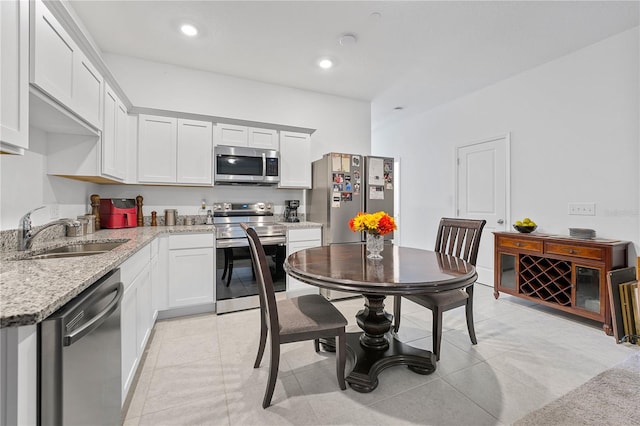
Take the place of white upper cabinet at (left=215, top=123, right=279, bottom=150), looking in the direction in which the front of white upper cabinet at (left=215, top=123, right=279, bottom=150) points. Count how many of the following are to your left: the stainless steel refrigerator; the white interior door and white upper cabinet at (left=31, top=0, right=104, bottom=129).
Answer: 2

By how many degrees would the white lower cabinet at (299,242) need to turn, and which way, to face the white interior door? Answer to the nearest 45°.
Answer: approximately 90° to its left

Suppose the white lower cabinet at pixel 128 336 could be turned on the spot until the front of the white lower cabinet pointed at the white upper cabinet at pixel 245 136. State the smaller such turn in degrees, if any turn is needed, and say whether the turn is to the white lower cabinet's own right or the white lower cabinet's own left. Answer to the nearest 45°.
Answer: approximately 45° to the white lower cabinet's own left

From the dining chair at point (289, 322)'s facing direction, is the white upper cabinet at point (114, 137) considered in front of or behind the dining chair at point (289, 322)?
behind

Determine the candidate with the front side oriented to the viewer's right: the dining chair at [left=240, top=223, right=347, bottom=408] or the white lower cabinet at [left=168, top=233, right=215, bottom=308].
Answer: the dining chair

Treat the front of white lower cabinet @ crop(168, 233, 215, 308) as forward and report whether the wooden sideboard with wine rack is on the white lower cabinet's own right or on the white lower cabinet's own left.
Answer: on the white lower cabinet's own left

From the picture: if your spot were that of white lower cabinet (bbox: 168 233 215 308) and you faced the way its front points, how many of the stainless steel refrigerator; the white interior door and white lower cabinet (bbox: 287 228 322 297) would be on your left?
3

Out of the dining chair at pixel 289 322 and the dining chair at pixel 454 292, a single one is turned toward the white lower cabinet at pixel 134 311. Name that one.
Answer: the dining chair at pixel 454 292

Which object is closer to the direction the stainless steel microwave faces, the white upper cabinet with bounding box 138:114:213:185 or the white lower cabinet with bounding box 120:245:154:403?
the white lower cabinet

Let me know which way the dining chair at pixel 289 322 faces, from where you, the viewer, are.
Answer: facing to the right of the viewer

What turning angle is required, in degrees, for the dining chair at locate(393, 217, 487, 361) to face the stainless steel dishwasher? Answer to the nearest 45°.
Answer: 0° — it already faces it
